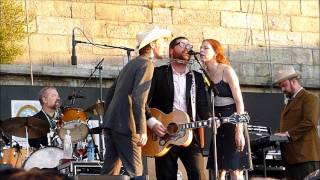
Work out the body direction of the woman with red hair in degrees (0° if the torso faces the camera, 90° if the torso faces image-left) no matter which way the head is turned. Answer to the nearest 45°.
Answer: approximately 45°

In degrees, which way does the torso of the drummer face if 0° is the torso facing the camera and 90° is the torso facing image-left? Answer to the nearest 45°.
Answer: approximately 315°

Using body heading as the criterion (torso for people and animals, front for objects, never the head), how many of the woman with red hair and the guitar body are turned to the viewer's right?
0

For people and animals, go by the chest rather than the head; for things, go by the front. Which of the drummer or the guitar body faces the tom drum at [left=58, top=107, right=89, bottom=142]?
the drummer

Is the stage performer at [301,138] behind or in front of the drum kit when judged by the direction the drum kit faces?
in front

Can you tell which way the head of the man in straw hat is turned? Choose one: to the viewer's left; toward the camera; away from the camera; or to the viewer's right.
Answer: to the viewer's right

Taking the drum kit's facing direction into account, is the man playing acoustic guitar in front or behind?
in front

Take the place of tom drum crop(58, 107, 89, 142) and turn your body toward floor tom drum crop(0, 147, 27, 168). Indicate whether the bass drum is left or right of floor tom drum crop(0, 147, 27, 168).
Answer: left

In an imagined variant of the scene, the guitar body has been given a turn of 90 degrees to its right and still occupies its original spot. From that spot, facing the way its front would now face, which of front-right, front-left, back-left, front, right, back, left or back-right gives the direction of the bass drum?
front-right
